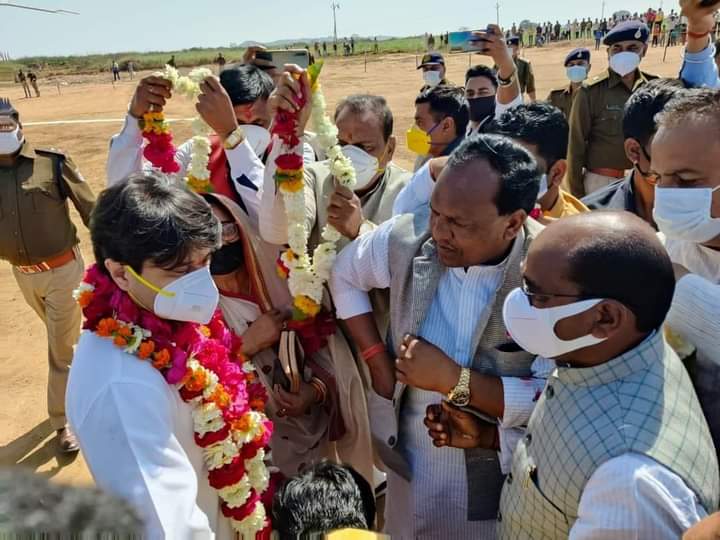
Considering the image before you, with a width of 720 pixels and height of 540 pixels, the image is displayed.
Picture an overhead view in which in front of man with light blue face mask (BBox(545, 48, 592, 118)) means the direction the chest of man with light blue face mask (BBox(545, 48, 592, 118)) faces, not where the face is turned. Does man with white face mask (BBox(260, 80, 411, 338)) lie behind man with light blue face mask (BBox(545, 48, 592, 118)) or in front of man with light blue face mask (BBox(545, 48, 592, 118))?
in front

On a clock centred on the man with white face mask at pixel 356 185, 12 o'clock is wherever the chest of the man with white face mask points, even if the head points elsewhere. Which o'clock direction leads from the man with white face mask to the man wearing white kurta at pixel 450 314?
The man wearing white kurta is roughly at 10 o'clock from the man with white face mask.

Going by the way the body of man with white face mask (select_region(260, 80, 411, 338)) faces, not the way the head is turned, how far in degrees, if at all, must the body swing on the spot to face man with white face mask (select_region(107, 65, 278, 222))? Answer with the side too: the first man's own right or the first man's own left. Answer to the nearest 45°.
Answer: approximately 45° to the first man's own right

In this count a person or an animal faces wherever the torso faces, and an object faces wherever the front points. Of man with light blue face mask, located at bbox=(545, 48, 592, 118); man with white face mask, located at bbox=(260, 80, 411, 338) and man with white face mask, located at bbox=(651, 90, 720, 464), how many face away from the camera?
0

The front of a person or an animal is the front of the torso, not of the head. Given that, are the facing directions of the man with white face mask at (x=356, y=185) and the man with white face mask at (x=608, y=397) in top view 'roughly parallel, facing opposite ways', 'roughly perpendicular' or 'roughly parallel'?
roughly perpendicular

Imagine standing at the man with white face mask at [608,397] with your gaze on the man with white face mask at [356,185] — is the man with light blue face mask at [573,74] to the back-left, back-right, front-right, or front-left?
front-right

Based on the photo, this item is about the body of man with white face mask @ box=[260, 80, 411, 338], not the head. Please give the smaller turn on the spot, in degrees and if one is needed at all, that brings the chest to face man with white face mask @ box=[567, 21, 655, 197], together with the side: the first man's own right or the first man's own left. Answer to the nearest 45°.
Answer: approximately 180°

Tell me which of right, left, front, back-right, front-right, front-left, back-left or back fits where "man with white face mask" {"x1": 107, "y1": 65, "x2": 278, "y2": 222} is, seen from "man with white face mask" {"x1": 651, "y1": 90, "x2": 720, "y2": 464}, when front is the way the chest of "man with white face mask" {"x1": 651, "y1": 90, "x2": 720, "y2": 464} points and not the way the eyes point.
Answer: front-right

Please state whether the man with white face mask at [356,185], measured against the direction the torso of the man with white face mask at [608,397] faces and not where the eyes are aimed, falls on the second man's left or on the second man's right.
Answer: on the second man's right

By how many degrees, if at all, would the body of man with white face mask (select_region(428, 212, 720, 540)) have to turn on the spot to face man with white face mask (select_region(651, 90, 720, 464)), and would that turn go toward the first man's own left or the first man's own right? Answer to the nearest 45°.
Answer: approximately 90° to the first man's own right

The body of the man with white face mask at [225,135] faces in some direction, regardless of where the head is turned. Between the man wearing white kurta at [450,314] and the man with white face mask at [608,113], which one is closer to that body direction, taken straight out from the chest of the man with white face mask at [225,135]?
the man wearing white kurta

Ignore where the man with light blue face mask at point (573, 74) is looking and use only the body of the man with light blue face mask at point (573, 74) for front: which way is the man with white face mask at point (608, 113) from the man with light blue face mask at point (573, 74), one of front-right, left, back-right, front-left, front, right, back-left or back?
front-left

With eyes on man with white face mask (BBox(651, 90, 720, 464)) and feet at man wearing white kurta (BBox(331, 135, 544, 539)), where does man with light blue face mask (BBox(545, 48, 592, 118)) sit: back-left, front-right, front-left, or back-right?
front-left

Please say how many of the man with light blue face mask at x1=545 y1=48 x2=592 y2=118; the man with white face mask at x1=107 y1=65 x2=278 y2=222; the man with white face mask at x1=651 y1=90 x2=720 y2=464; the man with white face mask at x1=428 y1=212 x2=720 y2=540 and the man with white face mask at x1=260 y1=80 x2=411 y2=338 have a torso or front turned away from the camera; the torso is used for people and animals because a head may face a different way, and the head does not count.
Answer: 0

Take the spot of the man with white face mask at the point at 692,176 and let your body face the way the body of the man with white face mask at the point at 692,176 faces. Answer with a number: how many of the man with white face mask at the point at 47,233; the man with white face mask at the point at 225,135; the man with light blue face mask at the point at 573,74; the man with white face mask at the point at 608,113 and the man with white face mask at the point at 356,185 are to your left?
0

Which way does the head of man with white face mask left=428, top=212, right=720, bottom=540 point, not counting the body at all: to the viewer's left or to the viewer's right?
to the viewer's left

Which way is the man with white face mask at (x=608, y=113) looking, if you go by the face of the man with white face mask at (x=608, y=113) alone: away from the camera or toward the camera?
toward the camera

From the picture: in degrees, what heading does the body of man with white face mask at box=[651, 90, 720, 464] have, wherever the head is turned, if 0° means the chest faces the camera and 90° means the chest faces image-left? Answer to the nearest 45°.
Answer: approximately 45°

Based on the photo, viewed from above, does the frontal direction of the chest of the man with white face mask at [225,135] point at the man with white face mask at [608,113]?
no

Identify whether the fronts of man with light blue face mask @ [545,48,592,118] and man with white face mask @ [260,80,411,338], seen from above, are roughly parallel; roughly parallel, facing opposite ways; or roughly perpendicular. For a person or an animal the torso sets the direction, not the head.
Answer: roughly parallel

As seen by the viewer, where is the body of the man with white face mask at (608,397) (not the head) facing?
to the viewer's left

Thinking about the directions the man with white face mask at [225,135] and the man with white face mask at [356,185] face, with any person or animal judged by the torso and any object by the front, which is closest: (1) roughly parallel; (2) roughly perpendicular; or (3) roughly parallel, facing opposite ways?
roughly parallel
